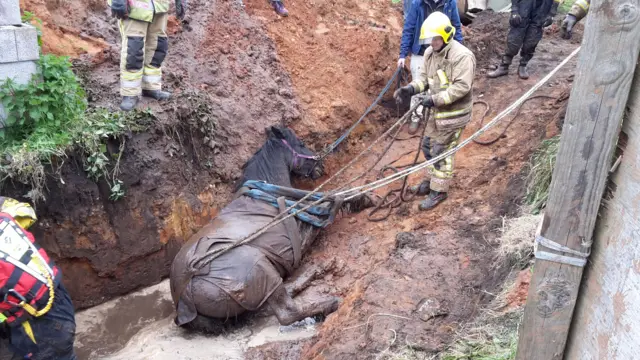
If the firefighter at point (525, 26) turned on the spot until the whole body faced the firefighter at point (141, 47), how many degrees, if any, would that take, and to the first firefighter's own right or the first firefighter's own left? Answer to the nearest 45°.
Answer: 0° — they already face them

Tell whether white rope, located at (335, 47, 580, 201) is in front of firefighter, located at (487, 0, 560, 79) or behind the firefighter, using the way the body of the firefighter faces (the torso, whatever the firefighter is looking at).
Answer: in front

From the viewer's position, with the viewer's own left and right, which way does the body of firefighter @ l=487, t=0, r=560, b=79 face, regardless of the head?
facing the viewer and to the left of the viewer

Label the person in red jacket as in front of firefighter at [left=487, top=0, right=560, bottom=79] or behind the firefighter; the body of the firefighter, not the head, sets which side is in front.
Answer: in front

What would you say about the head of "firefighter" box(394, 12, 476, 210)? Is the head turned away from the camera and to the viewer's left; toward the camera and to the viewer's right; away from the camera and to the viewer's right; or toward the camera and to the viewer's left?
toward the camera and to the viewer's left

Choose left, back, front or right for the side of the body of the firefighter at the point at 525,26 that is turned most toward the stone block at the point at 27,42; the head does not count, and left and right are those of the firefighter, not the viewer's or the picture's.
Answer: front
